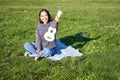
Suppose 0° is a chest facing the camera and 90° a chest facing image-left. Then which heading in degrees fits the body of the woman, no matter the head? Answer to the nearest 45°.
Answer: approximately 45°
